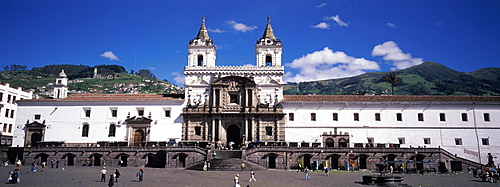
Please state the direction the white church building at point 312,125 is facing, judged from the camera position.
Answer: facing the viewer
